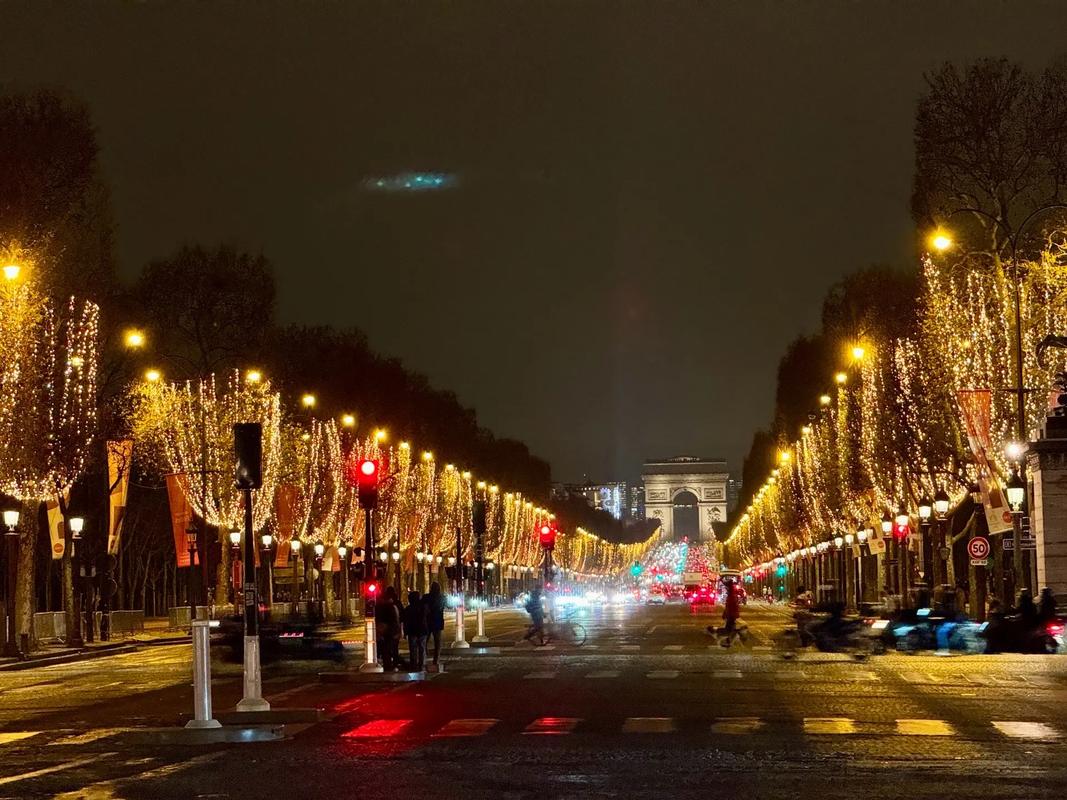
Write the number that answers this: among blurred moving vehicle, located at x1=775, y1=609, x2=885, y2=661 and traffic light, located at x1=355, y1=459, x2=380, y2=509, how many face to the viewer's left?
1

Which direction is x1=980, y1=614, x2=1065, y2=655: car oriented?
to the viewer's left

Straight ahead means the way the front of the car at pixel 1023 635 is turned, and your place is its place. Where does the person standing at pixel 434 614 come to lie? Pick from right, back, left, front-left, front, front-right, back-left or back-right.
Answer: front-left

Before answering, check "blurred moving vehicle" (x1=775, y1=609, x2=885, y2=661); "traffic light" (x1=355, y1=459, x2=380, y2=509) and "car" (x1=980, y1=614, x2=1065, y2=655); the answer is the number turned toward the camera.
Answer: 1

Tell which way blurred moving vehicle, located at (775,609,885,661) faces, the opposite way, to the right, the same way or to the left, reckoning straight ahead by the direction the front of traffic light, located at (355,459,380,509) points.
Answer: to the right

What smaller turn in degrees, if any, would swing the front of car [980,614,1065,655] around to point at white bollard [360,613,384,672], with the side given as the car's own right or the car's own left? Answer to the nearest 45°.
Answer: approximately 45° to the car's own left

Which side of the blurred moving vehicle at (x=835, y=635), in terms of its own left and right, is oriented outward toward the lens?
left

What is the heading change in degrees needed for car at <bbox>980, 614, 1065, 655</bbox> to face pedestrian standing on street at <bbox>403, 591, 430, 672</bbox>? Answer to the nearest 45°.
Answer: approximately 45° to its left
